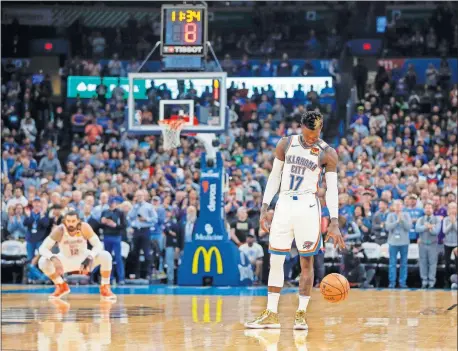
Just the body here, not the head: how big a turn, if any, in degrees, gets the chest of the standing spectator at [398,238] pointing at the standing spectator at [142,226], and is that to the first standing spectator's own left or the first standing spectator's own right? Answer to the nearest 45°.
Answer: approximately 90° to the first standing spectator's own right

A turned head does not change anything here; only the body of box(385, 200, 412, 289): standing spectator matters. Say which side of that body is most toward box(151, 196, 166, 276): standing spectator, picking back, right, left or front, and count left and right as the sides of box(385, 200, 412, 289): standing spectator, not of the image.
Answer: right

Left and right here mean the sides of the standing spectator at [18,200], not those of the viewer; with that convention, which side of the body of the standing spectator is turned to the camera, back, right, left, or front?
front

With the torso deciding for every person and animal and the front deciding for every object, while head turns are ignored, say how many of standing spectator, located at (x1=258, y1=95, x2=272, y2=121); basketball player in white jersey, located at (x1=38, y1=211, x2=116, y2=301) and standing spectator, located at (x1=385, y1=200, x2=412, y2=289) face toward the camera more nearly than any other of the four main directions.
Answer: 3

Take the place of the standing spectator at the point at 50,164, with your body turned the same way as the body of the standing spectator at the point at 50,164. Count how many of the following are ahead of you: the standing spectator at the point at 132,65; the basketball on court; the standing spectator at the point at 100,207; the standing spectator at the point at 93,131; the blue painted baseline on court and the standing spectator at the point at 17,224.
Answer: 4

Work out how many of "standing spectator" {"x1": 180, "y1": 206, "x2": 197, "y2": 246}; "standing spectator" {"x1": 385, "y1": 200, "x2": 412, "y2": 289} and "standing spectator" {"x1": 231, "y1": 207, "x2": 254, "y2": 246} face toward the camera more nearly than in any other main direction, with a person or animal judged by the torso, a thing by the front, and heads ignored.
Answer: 3

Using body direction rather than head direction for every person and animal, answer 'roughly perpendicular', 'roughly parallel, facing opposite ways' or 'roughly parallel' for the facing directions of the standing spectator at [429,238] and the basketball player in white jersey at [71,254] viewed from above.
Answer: roughly parallel

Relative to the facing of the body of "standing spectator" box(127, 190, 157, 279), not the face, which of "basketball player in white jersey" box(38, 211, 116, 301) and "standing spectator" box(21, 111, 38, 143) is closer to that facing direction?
the basketball player in white jersey

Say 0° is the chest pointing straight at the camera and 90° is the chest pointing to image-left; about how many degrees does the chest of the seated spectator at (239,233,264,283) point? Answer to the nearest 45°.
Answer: approximately 0°

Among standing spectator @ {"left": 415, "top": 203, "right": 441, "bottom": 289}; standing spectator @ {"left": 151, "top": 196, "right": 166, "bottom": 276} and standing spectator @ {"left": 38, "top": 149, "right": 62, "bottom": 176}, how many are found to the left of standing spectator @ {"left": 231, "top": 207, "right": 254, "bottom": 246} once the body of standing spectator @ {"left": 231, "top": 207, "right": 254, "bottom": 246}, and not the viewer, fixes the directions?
1

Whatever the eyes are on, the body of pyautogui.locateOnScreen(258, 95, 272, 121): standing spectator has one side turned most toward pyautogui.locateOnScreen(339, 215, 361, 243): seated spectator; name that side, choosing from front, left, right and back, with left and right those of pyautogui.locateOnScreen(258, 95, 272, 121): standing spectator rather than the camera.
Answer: front

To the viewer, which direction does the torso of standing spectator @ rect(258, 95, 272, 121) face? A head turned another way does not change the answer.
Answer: toward the camera

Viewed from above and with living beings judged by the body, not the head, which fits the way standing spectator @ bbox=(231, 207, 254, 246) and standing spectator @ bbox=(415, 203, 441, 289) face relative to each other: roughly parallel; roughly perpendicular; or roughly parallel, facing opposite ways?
roughly parallel

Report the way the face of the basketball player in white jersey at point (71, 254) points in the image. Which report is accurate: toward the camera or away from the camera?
toward the camera
